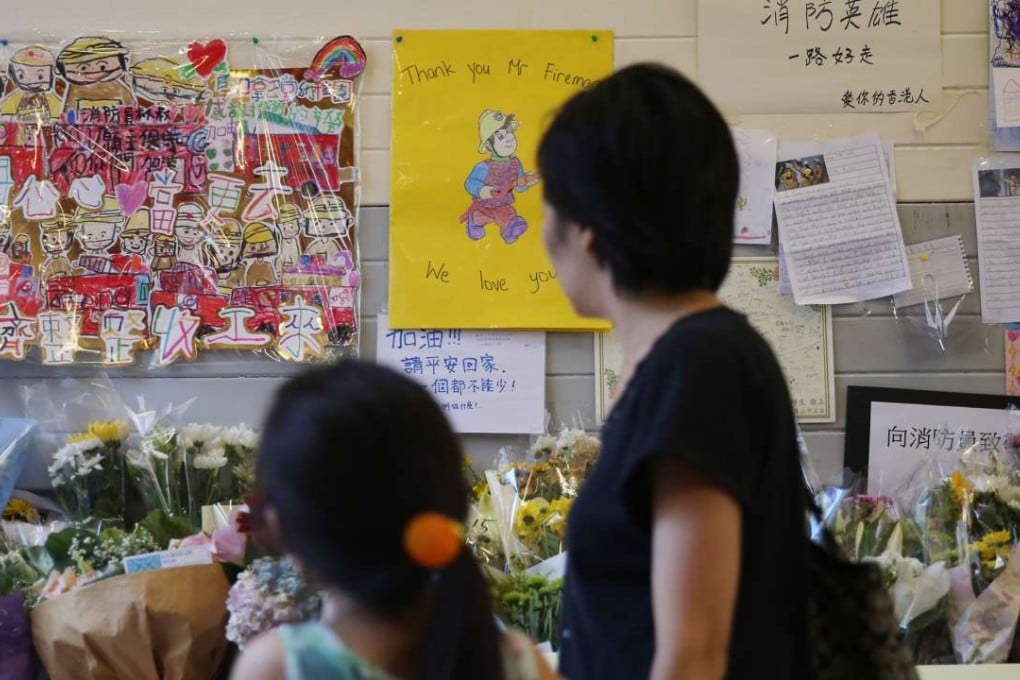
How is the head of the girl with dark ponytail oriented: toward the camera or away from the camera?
away from the camera

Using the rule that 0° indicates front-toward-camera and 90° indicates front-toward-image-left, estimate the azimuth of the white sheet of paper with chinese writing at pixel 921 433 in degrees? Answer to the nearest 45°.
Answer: approximately 0°

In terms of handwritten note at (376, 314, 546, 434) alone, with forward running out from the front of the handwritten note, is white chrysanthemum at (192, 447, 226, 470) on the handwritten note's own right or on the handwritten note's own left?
on the handwritten note's own right

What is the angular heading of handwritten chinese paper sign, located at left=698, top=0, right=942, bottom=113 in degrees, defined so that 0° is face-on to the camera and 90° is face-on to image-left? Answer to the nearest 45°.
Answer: approximately 0°

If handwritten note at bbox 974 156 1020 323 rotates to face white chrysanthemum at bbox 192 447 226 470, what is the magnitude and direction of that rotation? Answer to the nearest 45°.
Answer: approximately 45° to its right

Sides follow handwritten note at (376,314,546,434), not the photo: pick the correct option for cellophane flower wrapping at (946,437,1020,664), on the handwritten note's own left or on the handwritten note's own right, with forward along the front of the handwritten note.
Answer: on the handwritten note's own left

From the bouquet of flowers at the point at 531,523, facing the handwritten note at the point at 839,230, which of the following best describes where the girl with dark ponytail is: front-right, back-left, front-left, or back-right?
back-right

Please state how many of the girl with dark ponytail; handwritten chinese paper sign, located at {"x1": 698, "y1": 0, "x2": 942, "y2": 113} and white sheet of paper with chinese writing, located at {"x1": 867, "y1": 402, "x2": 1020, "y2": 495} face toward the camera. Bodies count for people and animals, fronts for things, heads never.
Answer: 2

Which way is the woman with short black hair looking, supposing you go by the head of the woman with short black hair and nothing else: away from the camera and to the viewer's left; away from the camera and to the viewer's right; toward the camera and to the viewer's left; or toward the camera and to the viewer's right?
away from the camera and to the viewer's left
